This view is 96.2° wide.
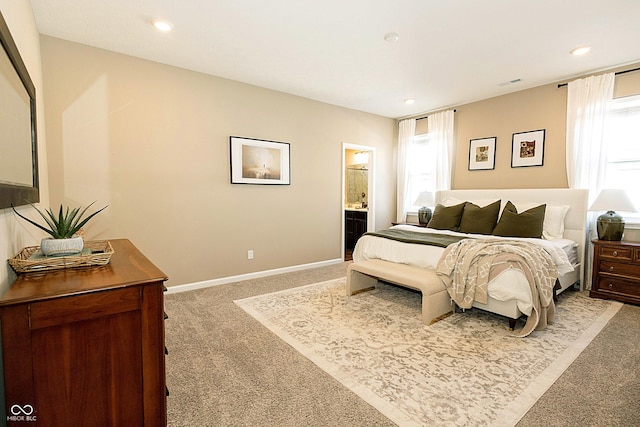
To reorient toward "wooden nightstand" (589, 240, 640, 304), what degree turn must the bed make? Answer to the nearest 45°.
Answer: approximately 135° to its left

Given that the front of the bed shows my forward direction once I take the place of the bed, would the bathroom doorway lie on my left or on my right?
on my right

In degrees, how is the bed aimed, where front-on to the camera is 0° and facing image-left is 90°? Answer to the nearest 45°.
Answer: approximately 45°

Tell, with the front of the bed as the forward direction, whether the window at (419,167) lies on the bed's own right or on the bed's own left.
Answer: on the bed's own right

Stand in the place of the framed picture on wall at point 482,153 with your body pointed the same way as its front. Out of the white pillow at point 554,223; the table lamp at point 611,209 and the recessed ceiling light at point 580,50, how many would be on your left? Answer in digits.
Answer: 3

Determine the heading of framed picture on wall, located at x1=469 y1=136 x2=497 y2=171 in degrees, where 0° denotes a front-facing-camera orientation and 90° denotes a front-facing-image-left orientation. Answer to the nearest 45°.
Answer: approximately 45°
